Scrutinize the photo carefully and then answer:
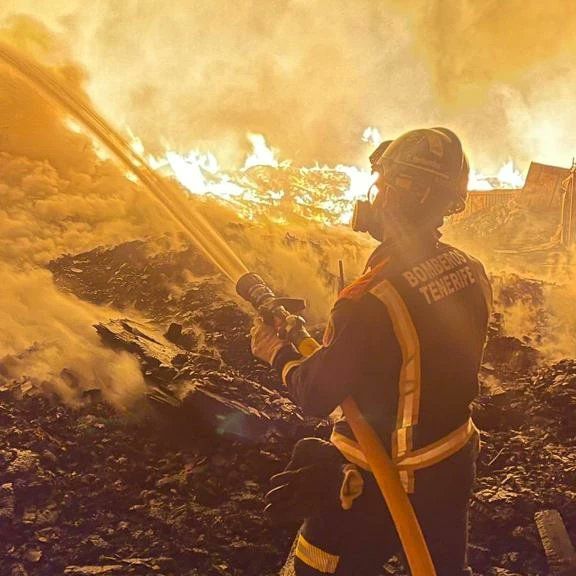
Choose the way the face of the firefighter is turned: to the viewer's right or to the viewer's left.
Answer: to the viewer's left

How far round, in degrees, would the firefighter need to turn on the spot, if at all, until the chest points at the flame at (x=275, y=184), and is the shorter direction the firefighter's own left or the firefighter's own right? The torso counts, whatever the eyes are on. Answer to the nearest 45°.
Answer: approximately 45° to the firefighter's own right

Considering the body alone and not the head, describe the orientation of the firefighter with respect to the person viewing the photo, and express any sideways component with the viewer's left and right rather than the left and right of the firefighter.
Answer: facing away from the viewer and to the left of the viewer

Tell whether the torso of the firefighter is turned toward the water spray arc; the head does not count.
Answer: yes
